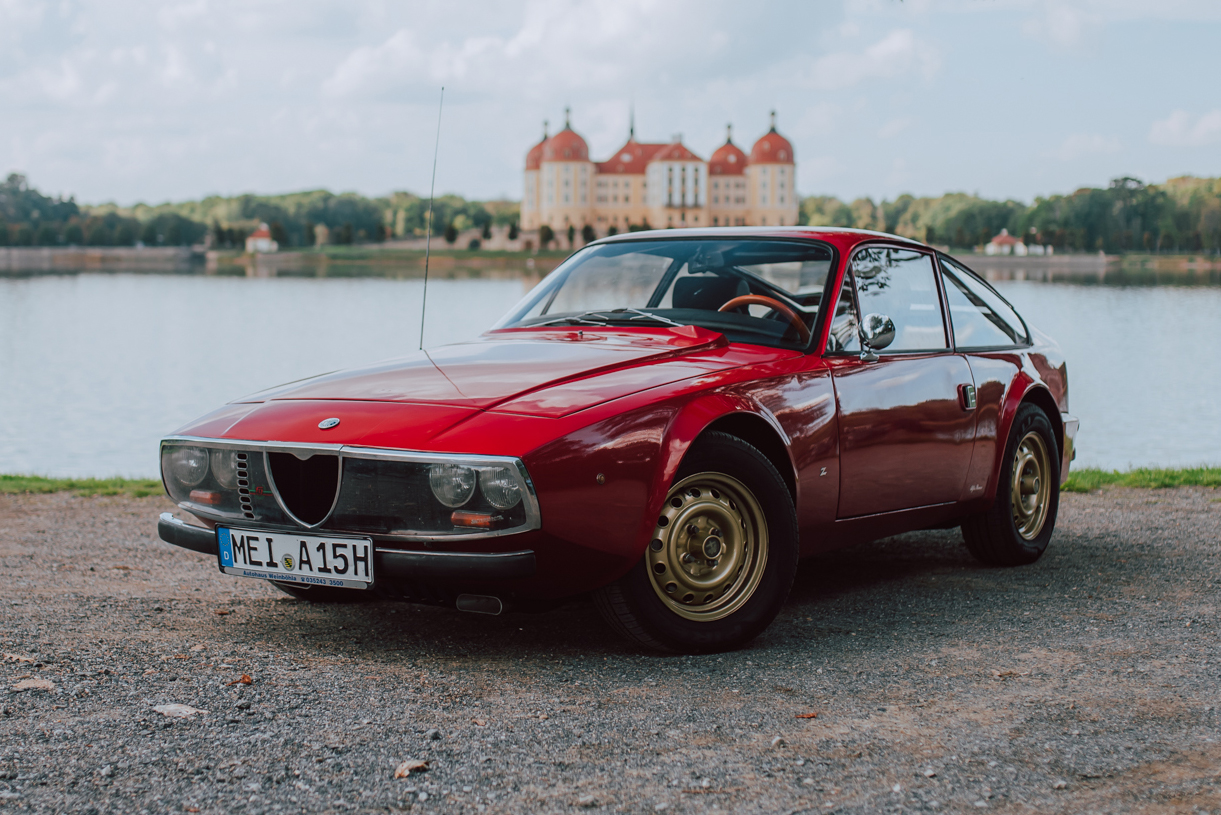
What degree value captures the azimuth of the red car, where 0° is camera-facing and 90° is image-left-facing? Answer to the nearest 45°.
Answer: approximately 45°
